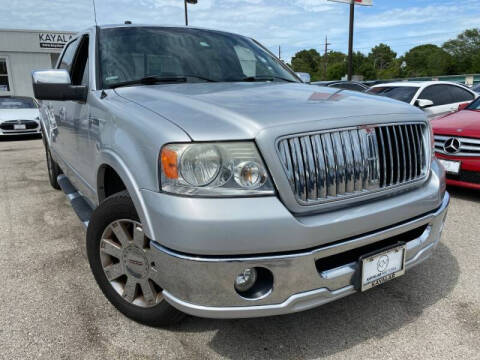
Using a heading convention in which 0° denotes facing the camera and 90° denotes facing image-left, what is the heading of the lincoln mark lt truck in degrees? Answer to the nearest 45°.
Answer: approximately 315°

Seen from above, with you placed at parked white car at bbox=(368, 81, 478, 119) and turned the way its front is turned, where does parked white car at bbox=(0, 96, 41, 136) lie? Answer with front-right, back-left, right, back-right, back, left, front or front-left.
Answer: front-right

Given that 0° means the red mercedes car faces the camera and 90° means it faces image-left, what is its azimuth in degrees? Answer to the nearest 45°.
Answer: approximately 45°

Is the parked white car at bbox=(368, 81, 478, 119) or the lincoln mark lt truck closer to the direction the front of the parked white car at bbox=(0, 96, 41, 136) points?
the lincoln mark lt truck

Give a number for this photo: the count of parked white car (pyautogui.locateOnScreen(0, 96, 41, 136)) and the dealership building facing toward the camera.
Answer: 2

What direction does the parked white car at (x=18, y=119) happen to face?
toward the camera

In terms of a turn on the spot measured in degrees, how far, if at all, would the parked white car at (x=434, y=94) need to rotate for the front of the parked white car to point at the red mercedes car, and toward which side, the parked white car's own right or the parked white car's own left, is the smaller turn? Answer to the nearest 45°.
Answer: approximately 45° to the parked white car's own left

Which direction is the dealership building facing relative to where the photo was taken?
toward the camera

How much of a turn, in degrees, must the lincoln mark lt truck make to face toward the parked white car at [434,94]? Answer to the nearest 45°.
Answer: approximately 90° to its left

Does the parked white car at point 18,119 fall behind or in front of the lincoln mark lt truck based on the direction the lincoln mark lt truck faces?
behind

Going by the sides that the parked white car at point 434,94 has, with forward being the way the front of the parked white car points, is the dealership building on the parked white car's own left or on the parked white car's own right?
on the parked white car's own right

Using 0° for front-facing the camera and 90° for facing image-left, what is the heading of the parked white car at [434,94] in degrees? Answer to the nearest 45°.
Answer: approximately 45°

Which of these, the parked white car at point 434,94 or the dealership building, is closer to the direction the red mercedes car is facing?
the dealership building

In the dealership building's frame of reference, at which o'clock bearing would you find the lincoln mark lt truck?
The lincoln mark lt truck is roughly at 12 o'clock from the dealership building.

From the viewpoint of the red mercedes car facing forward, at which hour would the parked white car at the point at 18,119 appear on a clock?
The parked white car is roughly at 2 o'clock from the red mercedes car.

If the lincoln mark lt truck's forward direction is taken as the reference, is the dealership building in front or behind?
behind

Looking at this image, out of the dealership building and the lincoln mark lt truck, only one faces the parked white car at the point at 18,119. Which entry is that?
the dealership building
